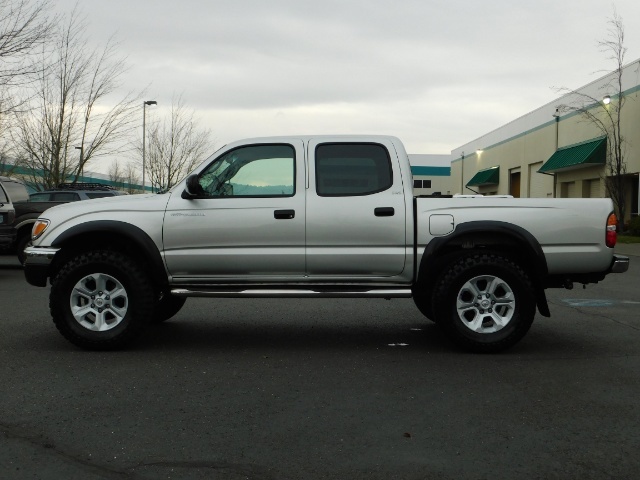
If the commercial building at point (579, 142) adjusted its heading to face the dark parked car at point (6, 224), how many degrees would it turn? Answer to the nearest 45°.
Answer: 0° — it already faces it

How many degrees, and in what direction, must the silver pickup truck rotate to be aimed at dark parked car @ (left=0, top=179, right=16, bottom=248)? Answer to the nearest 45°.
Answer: approximately 45° to its right

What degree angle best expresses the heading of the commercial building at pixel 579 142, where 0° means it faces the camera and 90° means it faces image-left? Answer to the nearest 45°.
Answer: approximately 45°

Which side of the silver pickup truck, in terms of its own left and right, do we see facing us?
left

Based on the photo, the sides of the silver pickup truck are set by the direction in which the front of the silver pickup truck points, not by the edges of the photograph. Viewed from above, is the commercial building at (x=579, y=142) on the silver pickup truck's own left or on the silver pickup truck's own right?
on the silver pickup truck's own right
